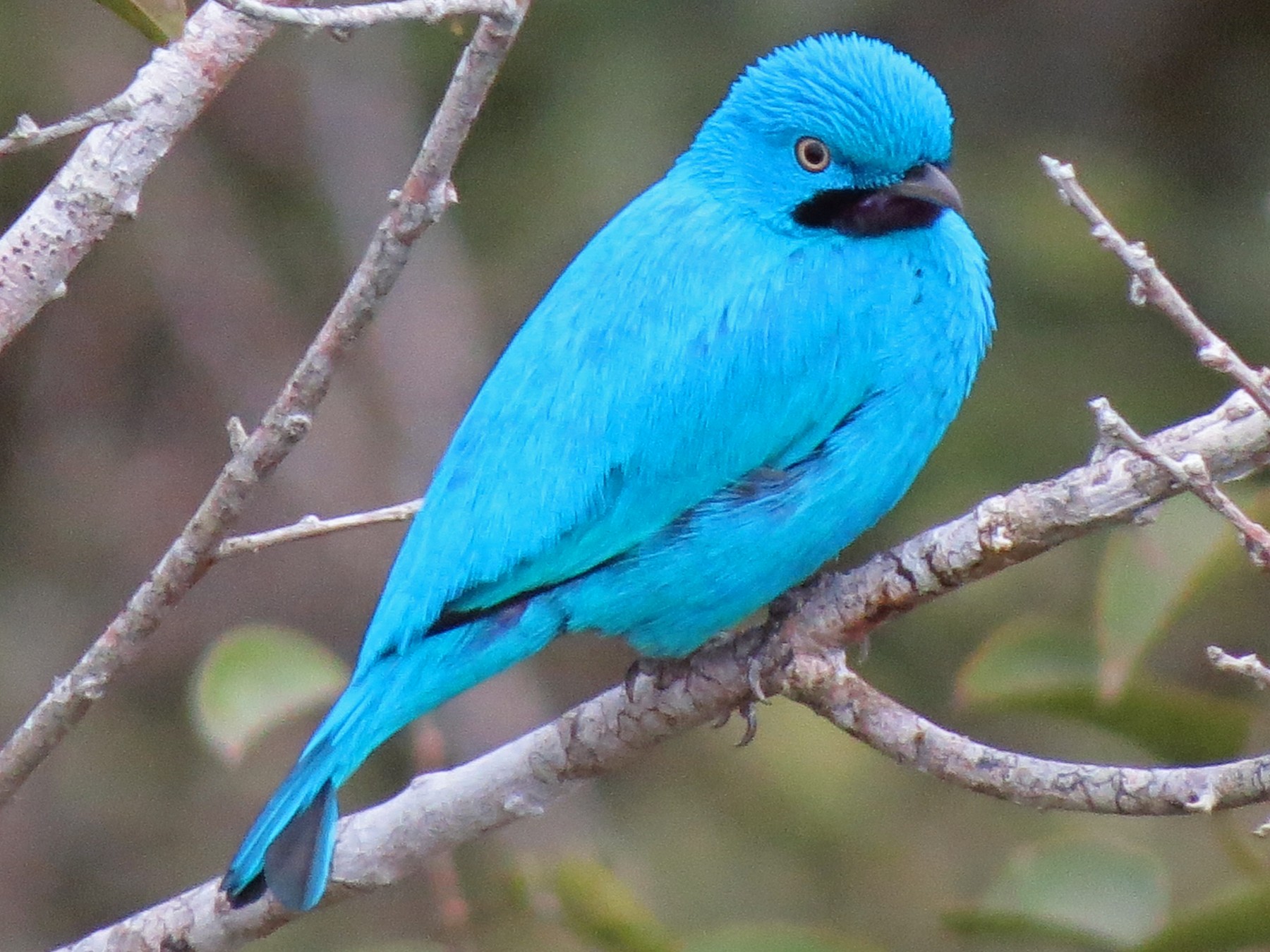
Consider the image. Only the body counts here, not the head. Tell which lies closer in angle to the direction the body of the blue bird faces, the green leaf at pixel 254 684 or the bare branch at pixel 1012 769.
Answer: the bare branch

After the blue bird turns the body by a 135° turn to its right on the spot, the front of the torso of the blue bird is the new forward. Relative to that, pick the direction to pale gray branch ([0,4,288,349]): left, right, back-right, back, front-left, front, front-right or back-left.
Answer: front

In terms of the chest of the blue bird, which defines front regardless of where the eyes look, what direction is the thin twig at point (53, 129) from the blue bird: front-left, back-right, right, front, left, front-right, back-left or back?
back-right

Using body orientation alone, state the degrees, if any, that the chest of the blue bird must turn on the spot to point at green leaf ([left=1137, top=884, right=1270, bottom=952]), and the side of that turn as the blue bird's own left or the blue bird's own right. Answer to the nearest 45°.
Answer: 0° — it already faces it

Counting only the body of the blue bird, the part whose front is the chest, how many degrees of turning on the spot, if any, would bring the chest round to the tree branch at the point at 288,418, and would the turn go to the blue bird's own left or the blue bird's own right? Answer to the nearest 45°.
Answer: approximately 135° to the blue bird's own right

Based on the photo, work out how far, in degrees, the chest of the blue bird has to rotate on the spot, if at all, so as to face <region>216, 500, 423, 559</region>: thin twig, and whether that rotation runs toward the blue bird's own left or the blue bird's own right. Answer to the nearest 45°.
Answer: approximately 135° to the blue bird's own right

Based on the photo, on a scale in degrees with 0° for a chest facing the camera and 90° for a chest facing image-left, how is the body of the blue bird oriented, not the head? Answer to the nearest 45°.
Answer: approximately 270°

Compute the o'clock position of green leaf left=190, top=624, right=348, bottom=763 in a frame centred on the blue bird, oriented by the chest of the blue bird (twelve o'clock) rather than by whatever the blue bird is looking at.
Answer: The green leaf is roughly at 6 o'clock from the blue bird.
